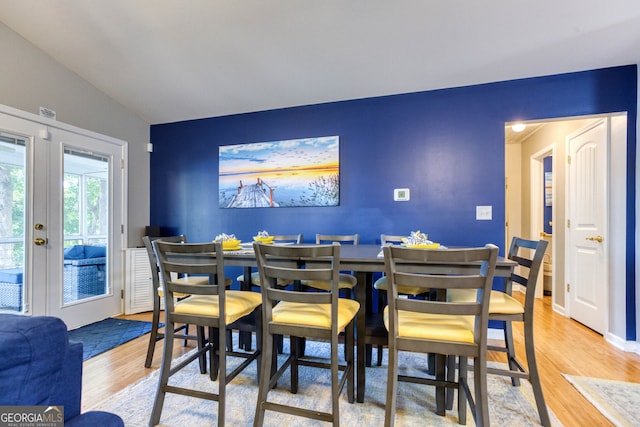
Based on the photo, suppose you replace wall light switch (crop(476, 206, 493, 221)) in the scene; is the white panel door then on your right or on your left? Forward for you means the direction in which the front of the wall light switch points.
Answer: on your left

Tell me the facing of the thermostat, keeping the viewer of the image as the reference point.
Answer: facing the viewer

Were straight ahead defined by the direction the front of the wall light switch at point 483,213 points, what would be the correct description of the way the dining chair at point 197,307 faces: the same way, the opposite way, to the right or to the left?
the opposite way

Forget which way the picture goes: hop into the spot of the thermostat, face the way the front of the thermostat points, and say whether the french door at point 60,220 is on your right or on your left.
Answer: on your right

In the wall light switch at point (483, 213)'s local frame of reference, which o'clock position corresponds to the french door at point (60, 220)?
The french door is roughly at 2 o'clock from the wall light switch.

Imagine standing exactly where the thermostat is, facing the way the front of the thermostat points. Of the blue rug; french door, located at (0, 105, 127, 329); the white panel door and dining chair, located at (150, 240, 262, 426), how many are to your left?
1

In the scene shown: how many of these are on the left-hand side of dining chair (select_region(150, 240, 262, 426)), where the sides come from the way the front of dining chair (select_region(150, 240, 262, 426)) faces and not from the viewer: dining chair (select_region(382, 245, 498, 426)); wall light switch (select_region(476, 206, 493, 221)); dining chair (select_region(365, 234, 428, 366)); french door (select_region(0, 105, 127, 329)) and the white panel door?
1

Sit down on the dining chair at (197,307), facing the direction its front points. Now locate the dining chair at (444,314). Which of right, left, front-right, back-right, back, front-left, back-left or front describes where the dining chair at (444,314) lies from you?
right

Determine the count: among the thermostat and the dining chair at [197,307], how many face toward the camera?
1

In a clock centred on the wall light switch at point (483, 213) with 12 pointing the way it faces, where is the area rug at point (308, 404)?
The area rug is roughly at 1 o'clock from the wall light switch.

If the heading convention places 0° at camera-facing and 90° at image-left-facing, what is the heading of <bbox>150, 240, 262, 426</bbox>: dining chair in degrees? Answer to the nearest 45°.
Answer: approximately 225°

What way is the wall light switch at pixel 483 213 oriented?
toward the camera

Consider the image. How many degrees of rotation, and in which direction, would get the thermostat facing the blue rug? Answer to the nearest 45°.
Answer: approximately 90° to its right

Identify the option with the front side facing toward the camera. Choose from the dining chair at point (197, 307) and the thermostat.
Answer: the thermostat

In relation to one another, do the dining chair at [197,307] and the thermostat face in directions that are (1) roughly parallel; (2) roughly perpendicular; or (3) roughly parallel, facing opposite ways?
roughly parallel, facing opposite ways

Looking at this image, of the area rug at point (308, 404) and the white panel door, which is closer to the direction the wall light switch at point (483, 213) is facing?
the area rug

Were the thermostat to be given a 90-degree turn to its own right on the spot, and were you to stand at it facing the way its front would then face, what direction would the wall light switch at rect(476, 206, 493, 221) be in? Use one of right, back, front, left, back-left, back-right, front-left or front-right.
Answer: back
